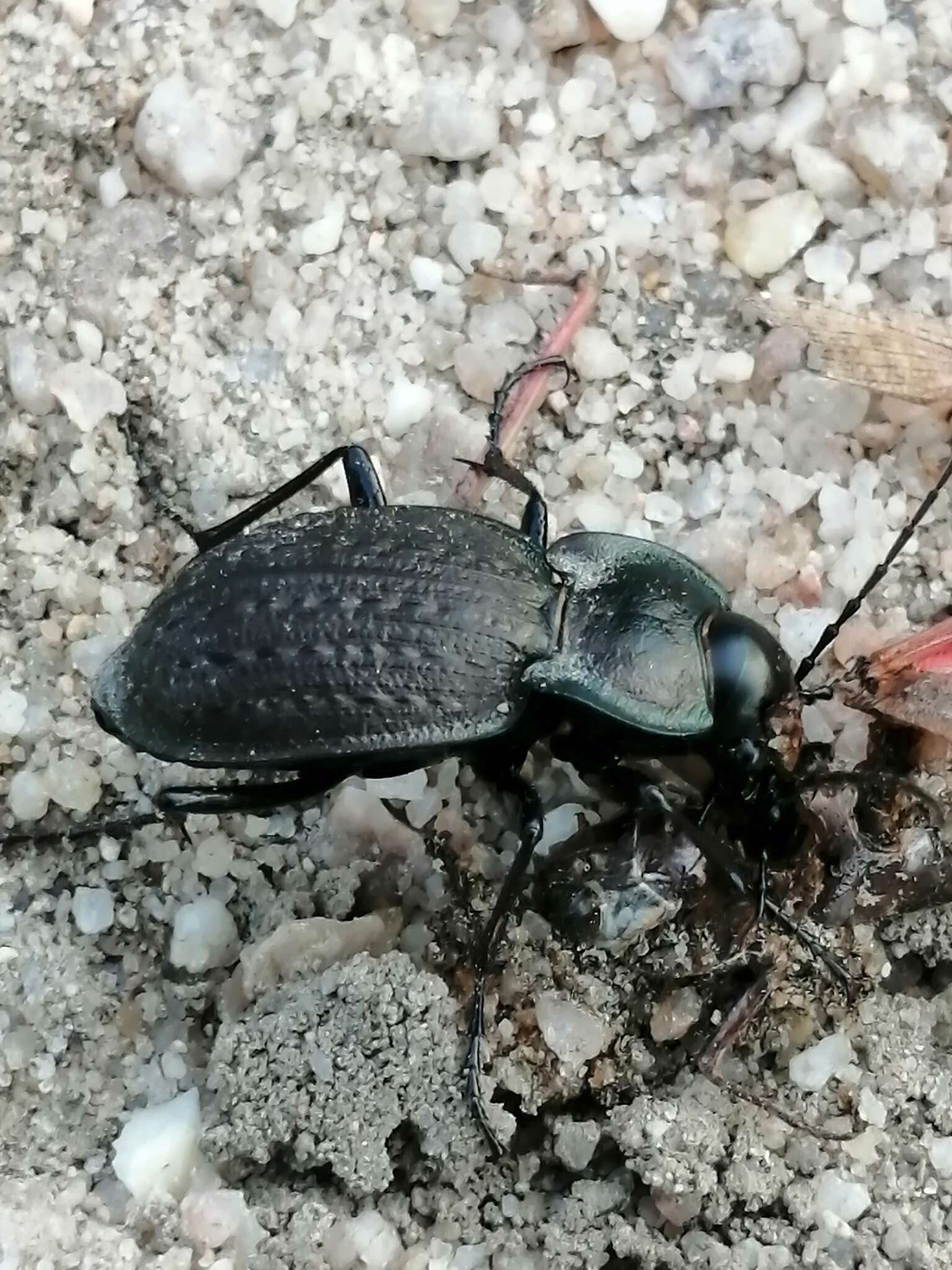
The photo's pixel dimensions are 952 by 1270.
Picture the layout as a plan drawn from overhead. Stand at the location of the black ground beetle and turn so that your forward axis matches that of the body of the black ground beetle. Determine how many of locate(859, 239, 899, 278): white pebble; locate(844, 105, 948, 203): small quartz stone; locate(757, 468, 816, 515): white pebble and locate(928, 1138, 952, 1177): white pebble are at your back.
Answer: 0

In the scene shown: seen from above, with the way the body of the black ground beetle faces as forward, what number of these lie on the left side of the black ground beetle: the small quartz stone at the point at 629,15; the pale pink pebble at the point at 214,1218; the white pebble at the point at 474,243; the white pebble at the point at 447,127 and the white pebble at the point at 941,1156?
3

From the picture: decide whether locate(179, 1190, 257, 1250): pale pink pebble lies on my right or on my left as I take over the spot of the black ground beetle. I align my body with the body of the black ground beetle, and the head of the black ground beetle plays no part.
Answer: on my right

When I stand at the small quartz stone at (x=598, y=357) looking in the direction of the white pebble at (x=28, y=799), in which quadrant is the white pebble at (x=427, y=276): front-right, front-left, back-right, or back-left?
front-right

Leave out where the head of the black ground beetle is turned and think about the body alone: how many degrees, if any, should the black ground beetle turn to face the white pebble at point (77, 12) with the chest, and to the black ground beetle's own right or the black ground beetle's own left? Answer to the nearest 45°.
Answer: approximately 135° to the black ground beetle's own left

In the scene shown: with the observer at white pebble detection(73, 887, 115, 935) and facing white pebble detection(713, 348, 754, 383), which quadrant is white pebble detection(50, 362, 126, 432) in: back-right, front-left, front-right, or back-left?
front-left

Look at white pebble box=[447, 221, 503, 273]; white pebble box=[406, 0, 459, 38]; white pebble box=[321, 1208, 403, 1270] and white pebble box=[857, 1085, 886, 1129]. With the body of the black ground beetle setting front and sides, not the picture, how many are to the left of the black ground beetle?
2

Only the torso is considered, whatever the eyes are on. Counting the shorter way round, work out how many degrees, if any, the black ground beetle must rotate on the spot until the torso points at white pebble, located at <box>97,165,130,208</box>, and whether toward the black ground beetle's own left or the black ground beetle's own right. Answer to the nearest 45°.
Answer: approximately 135° to the black ground beetle's own left

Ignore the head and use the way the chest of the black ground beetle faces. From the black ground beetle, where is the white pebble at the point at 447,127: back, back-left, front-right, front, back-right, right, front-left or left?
left

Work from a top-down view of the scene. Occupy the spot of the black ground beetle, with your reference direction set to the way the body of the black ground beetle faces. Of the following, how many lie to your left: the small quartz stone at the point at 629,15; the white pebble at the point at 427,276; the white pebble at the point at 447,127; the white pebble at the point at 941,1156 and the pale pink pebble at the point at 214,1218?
3

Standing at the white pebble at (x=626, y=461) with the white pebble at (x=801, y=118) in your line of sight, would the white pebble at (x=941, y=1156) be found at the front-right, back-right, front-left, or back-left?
back-right

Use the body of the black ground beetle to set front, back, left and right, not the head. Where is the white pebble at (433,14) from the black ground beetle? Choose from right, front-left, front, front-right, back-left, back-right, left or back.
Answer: left

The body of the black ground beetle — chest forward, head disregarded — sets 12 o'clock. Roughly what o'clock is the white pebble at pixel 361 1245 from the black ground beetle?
The white pebble is roughly at 3 o'clock from the black ground beetle.

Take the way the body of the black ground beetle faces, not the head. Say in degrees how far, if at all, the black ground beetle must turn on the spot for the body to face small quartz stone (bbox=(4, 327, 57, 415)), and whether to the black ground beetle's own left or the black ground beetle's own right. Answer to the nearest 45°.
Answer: approximately 135° to the black ground beetle's own left

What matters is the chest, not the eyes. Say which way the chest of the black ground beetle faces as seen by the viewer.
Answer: to the viewer's right

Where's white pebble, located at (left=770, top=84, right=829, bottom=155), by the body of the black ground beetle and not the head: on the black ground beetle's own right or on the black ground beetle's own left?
on the black ground beetle's own left
